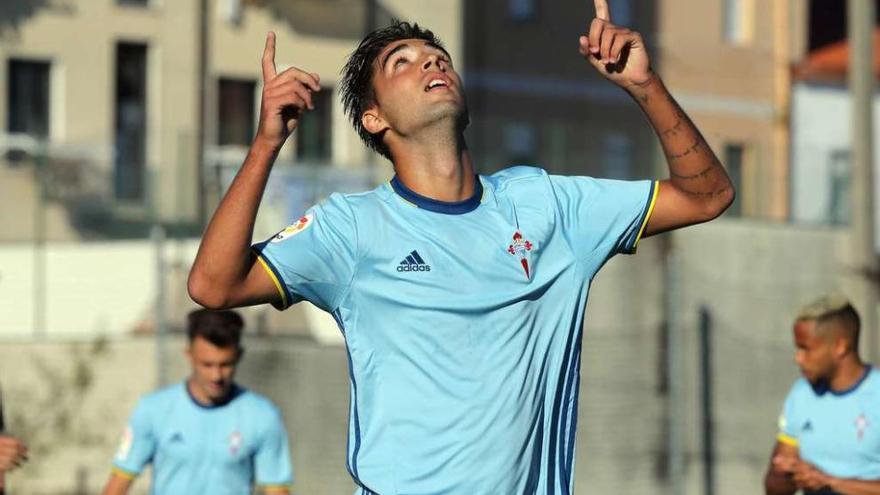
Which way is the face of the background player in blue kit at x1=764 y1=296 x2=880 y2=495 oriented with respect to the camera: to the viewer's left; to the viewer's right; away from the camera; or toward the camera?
to the viewer's left

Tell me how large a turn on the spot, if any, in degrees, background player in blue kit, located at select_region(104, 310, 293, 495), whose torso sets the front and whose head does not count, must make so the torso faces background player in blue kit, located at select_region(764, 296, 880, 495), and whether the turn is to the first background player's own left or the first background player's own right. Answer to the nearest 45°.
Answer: approximately 90° to the first background player's own left

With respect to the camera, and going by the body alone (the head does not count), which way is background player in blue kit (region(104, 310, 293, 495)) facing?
toward the camera

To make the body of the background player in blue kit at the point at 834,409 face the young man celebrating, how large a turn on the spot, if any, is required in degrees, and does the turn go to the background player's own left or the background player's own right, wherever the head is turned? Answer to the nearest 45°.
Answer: approximately 45° to the background player's own left

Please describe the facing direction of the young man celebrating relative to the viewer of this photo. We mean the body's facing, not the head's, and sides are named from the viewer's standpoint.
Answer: facing the viewer

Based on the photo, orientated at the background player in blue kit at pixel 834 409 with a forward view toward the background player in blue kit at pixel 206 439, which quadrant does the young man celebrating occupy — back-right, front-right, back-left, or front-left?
front-left

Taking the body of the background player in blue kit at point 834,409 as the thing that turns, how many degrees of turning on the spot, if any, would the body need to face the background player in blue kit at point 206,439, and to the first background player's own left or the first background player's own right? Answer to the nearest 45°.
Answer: approximately 45° to the first background player's own right

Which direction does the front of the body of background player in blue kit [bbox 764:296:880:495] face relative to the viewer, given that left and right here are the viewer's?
facing the viewer and to the left of the viewer

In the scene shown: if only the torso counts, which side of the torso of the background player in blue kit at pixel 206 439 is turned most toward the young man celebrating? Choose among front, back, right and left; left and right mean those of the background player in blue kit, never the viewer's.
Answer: front

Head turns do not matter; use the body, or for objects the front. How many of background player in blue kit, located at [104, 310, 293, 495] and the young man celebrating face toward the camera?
2

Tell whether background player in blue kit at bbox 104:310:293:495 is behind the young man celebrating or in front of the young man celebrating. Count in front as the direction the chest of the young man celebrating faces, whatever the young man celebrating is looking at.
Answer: behind

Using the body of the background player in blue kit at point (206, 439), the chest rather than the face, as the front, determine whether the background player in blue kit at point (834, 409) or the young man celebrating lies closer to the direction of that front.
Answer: the young man celebrating

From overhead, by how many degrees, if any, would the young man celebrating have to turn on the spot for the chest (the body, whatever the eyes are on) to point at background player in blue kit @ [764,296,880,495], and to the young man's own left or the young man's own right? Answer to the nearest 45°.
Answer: approximately 135° to the young man's own left
